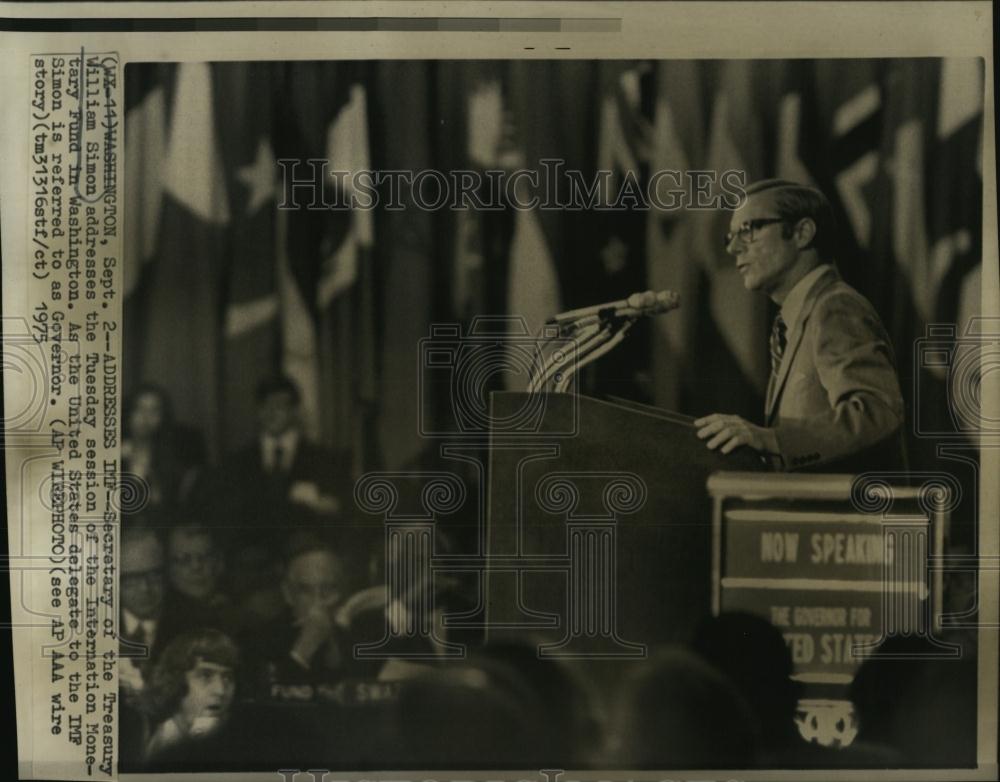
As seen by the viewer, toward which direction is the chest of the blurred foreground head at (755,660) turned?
away from the camera

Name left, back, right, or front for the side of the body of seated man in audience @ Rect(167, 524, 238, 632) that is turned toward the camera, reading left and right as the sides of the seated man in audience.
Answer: front

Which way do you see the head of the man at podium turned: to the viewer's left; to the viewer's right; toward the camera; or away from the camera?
to the viewer's left

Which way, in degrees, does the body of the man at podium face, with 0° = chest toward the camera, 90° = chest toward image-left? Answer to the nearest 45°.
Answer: approximately 90°

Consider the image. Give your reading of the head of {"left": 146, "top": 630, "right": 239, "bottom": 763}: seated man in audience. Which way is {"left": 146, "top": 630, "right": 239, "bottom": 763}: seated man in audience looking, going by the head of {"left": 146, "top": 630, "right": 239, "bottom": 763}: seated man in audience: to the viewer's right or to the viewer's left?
to the viewer's right

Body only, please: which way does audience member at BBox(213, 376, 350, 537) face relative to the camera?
toward the camera

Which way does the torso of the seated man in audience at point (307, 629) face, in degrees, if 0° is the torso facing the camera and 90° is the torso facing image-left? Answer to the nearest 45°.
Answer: approximately 0°

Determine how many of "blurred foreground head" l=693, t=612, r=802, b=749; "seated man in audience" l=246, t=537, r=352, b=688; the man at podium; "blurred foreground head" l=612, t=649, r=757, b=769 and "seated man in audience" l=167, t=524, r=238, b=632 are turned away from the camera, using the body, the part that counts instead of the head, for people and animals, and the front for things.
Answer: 2

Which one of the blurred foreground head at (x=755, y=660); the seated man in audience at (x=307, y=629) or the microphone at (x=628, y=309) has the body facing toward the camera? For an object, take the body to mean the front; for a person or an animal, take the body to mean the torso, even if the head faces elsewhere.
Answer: the seated man in audience

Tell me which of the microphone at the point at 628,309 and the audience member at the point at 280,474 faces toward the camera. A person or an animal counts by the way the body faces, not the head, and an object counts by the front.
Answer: the audience member

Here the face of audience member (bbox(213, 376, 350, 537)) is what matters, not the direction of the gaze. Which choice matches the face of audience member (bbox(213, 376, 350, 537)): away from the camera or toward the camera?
toward the camera
